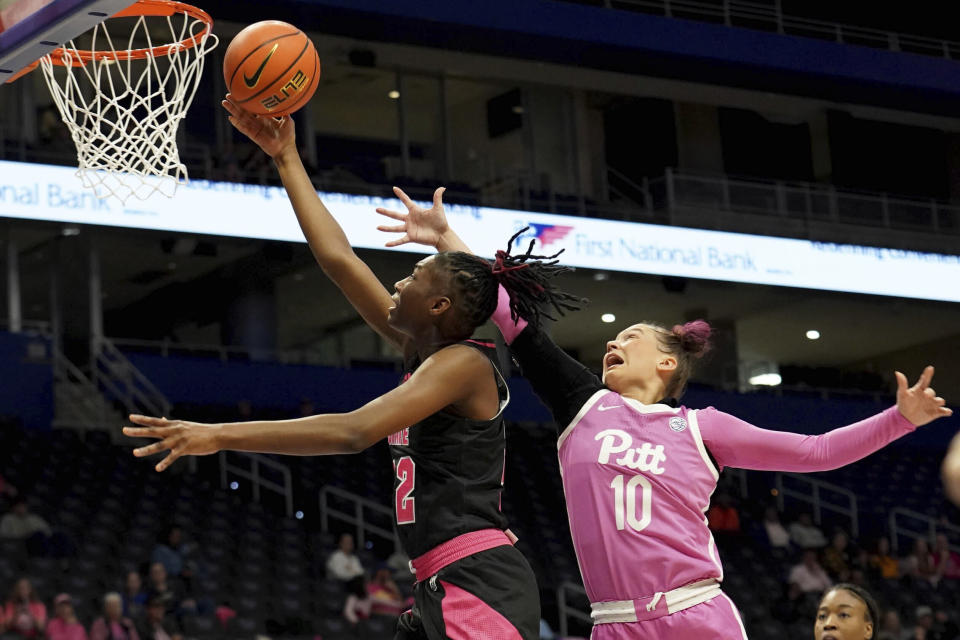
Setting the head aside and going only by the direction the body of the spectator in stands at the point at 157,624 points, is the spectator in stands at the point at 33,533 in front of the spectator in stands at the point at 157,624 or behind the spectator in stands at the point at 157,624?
behind

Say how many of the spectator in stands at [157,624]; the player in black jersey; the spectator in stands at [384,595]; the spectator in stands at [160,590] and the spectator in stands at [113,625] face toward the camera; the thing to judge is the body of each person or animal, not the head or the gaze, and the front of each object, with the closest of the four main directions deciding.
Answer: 4

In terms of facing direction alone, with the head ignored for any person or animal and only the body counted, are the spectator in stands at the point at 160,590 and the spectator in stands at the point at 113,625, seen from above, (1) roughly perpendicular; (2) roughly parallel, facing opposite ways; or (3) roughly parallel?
roughly parallel

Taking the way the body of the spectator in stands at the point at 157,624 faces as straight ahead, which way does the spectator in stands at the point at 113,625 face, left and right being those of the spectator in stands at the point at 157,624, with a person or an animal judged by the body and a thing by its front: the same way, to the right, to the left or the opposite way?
the same way

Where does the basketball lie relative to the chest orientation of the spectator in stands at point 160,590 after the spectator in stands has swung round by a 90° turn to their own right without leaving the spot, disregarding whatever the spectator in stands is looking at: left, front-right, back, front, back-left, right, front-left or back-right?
left

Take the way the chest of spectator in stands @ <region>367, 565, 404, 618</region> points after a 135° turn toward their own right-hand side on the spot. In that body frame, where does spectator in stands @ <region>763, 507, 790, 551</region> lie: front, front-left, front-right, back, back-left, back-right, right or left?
right

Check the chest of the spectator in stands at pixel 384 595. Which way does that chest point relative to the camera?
toward the camera

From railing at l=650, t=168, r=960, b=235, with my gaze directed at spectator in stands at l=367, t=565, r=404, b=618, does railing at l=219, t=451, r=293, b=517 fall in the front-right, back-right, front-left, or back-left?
front-right

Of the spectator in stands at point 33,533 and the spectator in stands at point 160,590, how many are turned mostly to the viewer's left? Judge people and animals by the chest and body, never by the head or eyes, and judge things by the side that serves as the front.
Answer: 0

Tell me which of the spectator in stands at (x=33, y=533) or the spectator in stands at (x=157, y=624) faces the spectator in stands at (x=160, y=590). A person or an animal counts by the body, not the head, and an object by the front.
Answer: the spectator in stands at (x=33, y=533)

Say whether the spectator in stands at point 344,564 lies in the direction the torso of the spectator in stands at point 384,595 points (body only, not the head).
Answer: no

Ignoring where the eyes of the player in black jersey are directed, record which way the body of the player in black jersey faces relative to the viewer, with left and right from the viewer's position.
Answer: facing to the left of the viewer

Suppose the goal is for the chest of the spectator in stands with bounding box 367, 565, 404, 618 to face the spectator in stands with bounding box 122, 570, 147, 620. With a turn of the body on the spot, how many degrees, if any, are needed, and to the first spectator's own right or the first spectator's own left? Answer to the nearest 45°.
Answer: approximately 45° to the first spectator's own right

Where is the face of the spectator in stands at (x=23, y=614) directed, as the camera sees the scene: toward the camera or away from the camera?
toward the camera
